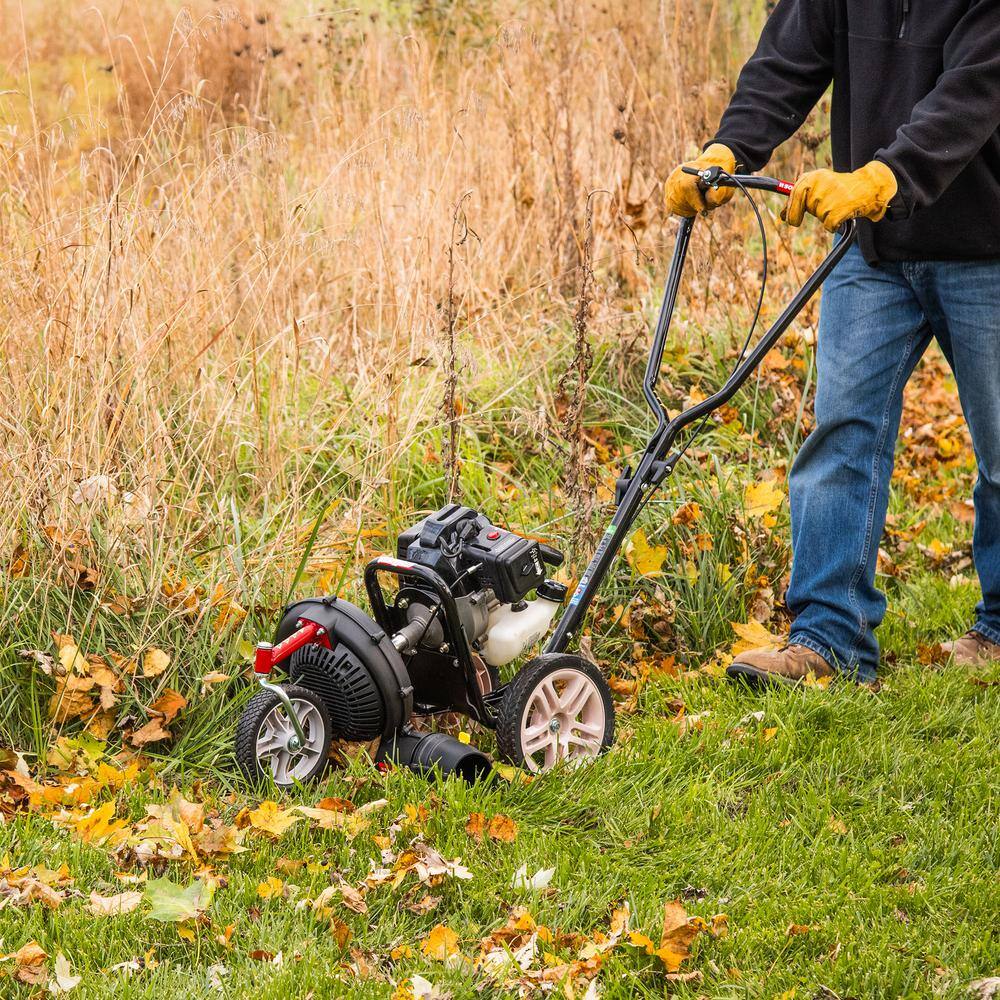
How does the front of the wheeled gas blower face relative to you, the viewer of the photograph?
facing the viewer and to the left of the viewer

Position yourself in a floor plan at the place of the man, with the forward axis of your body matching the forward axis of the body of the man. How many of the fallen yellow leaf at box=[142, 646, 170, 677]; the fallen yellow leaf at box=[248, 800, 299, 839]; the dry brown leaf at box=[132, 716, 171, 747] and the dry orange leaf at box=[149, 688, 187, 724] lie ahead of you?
4

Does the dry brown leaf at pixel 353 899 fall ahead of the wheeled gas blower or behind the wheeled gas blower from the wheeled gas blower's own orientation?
ahead

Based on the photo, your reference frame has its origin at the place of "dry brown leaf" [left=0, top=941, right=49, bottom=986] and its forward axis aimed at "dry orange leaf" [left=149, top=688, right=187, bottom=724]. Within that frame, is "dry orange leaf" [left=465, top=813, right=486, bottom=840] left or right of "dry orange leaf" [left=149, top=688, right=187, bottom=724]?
right

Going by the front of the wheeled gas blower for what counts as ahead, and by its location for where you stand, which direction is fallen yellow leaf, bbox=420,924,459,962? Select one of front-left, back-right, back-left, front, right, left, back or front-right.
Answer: front-left

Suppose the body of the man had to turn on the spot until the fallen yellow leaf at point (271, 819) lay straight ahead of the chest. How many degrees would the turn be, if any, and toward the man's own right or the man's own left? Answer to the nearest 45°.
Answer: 0° — they already face it

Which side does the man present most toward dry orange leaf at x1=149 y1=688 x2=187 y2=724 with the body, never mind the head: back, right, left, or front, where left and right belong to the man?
front

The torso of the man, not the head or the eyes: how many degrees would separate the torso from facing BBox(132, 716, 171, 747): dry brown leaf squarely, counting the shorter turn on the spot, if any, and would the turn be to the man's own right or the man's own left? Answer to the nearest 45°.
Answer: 0° — they already face it

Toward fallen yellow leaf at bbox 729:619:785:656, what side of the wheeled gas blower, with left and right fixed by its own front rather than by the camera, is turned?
back

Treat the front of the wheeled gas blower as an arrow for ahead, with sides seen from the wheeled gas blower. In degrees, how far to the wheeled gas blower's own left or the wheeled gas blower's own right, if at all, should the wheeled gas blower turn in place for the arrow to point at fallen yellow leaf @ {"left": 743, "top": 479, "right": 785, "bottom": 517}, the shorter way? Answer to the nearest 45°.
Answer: approximately 180°

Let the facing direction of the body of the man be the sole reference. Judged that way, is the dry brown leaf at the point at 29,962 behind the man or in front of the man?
in front
